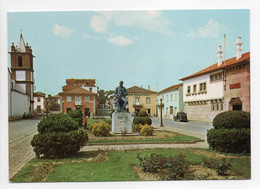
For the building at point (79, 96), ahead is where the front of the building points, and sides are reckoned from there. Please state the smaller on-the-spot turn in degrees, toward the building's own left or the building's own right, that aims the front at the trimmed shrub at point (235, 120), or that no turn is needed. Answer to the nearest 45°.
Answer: approximately 45° to the building's own left

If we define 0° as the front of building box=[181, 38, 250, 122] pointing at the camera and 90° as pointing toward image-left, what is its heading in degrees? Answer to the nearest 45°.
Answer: approximately 45°

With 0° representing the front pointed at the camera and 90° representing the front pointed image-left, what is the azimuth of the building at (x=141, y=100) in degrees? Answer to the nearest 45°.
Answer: approximately 0°

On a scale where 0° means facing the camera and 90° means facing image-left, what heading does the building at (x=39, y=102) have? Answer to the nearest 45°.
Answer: approximately 0°

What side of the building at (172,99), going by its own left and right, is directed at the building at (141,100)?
right
